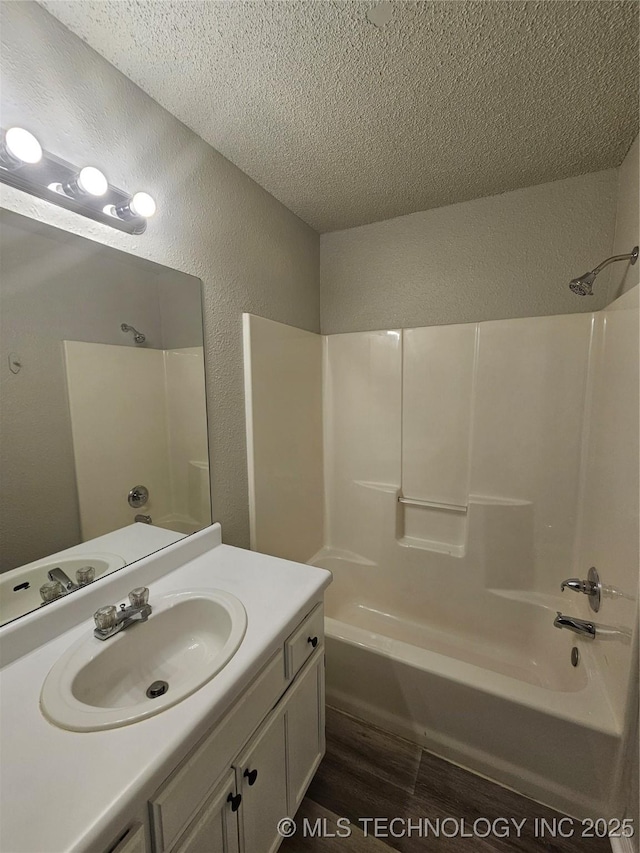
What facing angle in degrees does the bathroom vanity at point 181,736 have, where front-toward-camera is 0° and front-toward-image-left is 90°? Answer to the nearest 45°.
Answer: approximately 315°

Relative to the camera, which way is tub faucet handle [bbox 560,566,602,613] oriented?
to the viewer's left

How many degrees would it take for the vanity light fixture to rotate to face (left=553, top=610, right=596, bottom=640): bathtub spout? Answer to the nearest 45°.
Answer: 0° — it already faces it

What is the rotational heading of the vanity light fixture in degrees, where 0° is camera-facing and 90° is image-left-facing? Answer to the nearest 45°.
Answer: approximately 315°

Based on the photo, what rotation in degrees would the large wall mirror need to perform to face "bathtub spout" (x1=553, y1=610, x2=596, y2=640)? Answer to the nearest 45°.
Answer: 0° — it already faces it

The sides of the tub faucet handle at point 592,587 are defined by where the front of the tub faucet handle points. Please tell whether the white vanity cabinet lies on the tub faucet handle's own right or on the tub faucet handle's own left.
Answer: on the tub faucet handle's own left

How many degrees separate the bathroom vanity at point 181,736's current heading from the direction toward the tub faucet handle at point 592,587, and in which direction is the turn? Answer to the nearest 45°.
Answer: approximately 45° to its left

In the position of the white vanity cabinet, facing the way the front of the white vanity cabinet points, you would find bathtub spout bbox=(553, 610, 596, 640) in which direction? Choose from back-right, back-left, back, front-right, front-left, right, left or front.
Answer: front-left

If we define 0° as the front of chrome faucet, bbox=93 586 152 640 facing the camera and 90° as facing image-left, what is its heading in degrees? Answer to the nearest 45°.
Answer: approximately 315°

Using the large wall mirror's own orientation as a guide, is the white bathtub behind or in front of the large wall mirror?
in front
